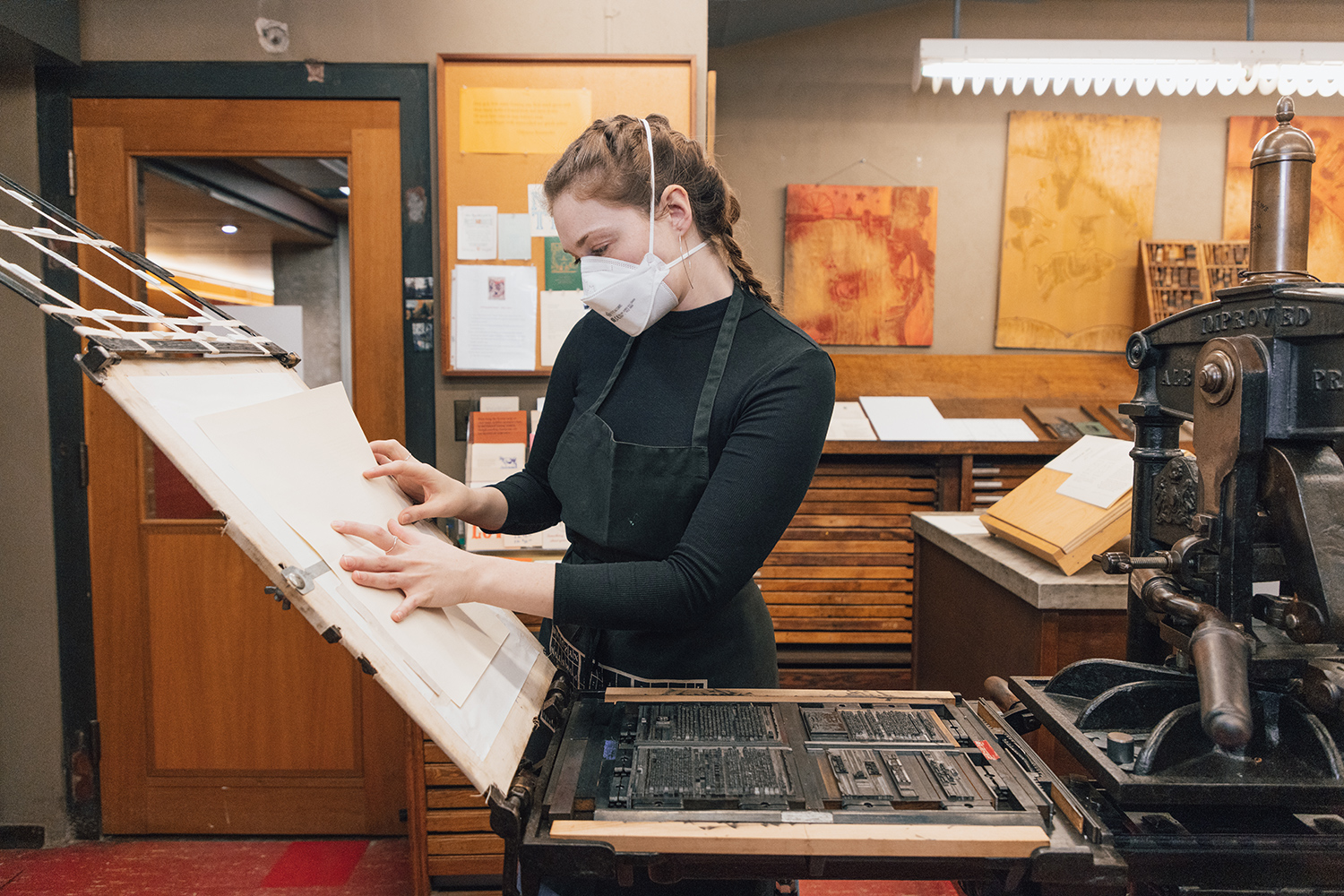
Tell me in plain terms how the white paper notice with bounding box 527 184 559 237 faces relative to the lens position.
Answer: facing the viewer

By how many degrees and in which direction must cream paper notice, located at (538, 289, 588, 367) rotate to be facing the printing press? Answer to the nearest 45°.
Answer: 0° — it already faces it

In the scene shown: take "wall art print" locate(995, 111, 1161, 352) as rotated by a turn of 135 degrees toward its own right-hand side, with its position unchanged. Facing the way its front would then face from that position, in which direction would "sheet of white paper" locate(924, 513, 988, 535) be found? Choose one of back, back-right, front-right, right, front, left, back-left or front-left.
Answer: back-left

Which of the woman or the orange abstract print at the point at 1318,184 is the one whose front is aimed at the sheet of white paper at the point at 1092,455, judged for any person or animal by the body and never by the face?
the orange abstract print

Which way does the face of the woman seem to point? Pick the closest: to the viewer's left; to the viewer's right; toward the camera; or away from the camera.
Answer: to the viewer's left

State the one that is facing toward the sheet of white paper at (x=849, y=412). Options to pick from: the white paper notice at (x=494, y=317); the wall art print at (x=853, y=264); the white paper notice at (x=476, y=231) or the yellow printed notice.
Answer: the wall art print

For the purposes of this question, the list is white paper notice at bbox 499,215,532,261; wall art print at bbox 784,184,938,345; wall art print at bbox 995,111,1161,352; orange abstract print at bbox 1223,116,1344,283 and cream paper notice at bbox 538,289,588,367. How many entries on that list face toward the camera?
5

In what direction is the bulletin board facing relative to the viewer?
toward the camera

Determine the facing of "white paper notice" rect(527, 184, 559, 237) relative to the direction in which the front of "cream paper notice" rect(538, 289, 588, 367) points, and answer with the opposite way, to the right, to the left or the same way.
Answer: the same way

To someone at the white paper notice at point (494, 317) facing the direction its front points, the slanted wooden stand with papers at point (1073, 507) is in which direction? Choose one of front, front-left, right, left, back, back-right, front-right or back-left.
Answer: front-left

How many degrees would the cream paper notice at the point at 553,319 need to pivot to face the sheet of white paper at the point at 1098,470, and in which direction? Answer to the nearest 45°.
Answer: approximately 45° to its left

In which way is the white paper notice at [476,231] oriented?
toward the camera

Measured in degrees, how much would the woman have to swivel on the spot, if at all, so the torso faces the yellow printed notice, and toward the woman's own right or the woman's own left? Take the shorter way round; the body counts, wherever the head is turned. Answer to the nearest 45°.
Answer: approximately 135° to the woman's own right

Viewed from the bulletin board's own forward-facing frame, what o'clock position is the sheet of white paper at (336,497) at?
The sheet of white paper is roughly at 12 o'clock from the bulletin board.

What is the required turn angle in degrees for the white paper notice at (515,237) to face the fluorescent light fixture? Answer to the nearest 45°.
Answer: approximately 90° to its left

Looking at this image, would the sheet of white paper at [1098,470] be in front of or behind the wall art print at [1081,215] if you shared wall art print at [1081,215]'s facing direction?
in front

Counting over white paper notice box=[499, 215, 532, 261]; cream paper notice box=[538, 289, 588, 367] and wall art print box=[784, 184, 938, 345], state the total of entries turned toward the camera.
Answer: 3

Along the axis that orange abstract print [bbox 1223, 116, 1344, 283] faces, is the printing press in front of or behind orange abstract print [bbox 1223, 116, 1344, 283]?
in front

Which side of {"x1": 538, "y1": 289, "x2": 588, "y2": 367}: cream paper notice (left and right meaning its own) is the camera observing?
front
